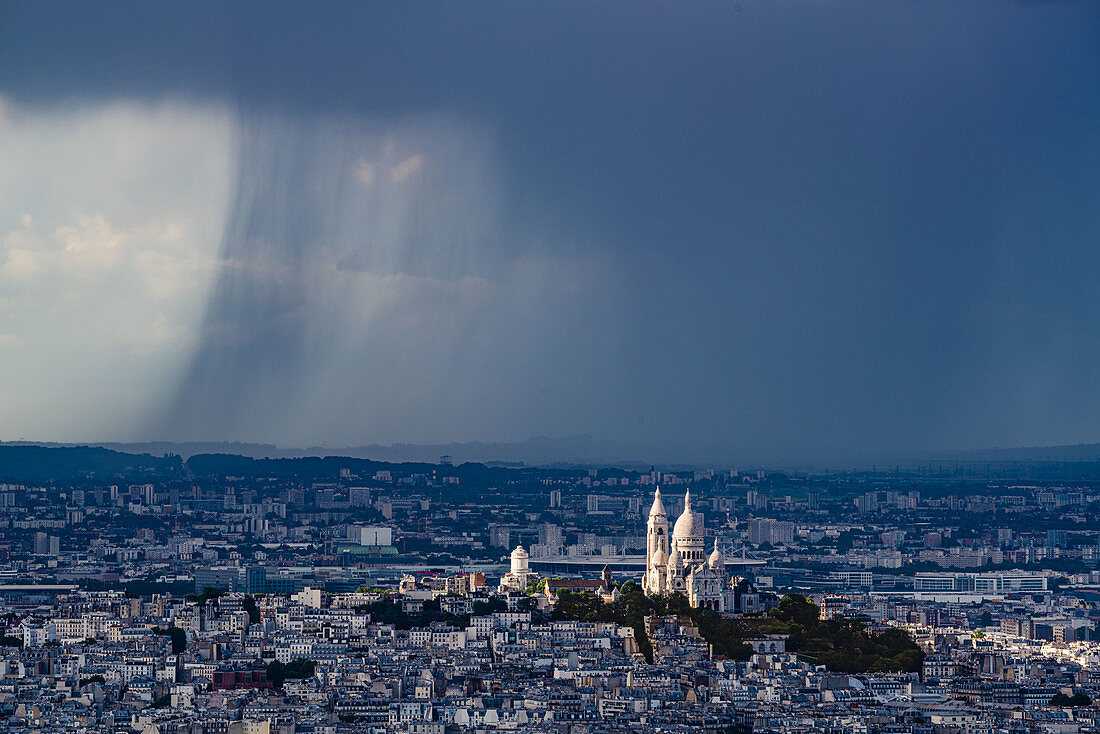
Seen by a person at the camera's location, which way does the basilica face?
facing the viewer and to the right of the viewer
